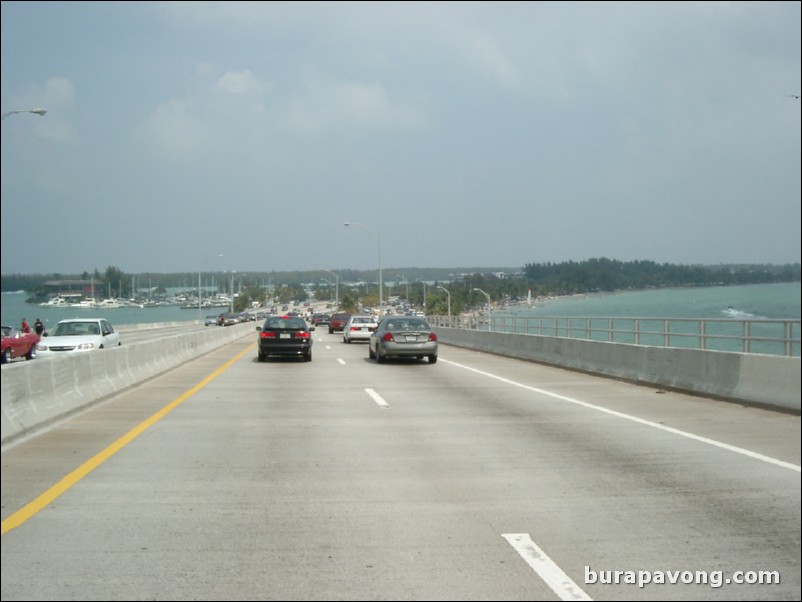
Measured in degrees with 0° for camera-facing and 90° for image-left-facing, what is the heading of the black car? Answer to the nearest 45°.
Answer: approximately 180°

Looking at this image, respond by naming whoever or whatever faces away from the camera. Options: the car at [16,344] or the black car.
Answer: the black car

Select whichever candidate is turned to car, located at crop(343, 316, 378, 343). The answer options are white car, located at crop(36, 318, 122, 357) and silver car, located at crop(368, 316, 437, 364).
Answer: the silver car

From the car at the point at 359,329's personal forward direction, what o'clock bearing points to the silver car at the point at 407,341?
The silver car is roughly at 6 o'clock from the car.

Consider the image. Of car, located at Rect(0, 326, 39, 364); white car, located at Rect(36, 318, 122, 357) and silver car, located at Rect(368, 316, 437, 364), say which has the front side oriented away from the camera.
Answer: the silver car

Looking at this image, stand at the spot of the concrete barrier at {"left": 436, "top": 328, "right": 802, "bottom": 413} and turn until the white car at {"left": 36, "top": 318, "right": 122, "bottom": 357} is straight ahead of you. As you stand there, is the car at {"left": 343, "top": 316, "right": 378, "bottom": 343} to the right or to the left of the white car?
right

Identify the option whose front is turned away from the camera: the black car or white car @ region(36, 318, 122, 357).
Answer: the black car

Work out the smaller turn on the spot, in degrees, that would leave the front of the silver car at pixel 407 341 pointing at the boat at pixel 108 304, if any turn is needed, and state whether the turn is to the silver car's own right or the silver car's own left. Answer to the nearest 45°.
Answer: approximately 45° to the silver car's own left

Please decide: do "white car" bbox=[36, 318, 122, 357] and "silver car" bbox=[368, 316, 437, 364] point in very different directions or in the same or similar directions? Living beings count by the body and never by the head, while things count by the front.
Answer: very different directions

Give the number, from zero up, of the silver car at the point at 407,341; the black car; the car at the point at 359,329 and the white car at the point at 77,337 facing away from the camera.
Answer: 3

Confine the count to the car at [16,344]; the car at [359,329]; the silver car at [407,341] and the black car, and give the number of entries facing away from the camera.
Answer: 3

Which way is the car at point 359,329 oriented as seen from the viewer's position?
away from the camera

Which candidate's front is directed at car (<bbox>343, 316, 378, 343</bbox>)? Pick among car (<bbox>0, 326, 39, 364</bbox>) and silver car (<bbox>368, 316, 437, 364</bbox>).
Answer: the silver car

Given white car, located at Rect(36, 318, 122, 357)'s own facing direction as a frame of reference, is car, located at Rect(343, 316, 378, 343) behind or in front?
behind

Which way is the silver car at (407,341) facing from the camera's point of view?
away from the camera

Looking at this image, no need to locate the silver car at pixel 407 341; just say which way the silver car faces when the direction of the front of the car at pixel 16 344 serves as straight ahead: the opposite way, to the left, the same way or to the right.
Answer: the opposite way

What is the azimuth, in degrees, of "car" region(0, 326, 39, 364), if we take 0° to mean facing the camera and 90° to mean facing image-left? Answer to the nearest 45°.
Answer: approximately 45°
